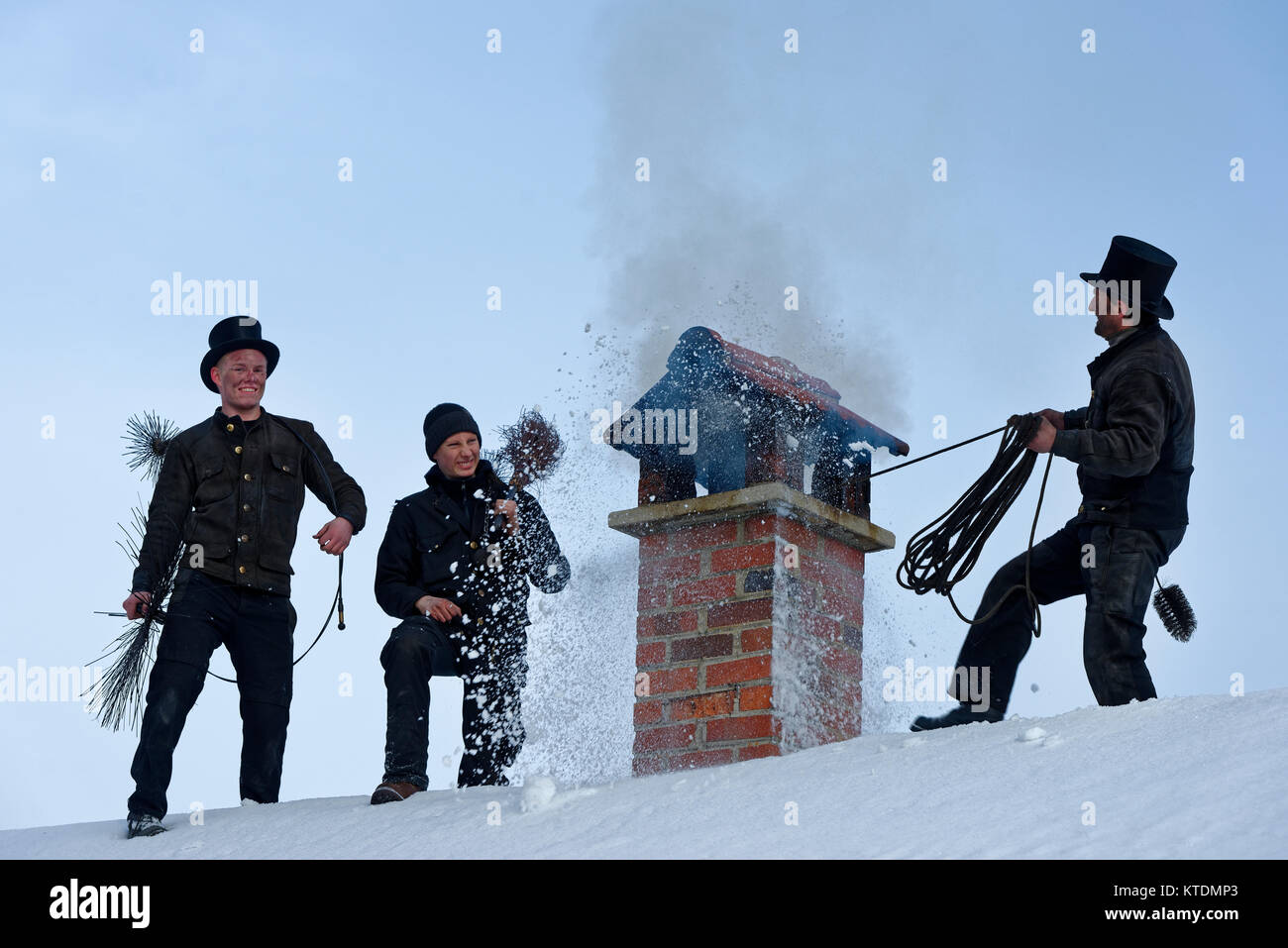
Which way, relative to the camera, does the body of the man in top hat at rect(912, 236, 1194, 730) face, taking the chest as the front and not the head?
to the viewer's left

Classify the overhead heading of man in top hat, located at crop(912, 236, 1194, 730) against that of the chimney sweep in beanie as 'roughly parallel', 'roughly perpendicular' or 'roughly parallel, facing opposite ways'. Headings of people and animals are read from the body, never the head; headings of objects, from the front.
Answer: roughly perpendicular

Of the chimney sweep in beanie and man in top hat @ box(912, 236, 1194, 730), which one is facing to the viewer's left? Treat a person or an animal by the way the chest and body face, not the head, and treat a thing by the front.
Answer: the man in top hat

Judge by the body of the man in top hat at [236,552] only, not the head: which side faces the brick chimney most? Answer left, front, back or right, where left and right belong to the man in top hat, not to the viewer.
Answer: left

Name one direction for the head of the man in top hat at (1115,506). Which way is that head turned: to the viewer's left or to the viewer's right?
to the viewer's left

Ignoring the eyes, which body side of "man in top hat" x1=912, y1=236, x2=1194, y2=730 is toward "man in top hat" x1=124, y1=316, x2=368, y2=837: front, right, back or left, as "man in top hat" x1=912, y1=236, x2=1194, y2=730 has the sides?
front

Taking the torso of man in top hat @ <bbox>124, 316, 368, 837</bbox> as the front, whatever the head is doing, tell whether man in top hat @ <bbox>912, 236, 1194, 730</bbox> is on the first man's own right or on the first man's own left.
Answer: on the first man's own left

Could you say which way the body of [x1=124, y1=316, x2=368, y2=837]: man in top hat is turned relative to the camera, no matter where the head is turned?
toward the camera

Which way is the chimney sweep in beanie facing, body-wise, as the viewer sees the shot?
toward the camera
